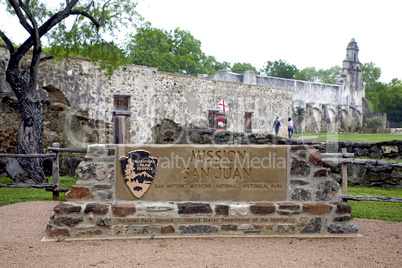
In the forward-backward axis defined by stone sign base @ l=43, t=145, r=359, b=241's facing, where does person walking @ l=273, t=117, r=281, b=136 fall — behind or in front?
behind

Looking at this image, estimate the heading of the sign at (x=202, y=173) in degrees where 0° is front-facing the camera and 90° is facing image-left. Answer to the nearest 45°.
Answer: approximately 0°

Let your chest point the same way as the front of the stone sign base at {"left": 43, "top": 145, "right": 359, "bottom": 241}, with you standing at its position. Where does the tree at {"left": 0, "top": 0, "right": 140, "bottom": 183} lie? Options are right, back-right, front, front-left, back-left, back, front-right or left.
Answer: back-right

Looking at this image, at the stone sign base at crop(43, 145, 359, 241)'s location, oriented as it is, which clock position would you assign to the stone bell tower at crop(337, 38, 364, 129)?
The stone bell tower is roughly at 7 o'clock from the stone sign base.

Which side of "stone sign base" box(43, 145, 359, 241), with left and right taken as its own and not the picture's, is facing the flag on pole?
back

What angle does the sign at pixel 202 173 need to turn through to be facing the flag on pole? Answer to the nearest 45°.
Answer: approximately 180°

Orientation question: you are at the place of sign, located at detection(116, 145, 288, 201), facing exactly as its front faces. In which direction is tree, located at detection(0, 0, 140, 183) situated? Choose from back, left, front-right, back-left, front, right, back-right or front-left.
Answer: back-right

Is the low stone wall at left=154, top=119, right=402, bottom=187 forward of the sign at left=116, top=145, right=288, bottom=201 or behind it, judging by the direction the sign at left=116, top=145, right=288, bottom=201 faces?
behind

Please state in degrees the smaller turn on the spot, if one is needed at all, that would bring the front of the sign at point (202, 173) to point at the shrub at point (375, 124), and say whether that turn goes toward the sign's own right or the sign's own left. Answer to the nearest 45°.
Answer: approximately 135° to the sign's own left

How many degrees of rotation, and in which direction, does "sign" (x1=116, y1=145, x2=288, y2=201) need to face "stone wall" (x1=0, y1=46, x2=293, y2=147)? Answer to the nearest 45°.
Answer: approximately 180°

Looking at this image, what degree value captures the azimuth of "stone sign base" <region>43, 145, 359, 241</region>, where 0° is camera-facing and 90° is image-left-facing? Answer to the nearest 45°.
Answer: approximately 0°
